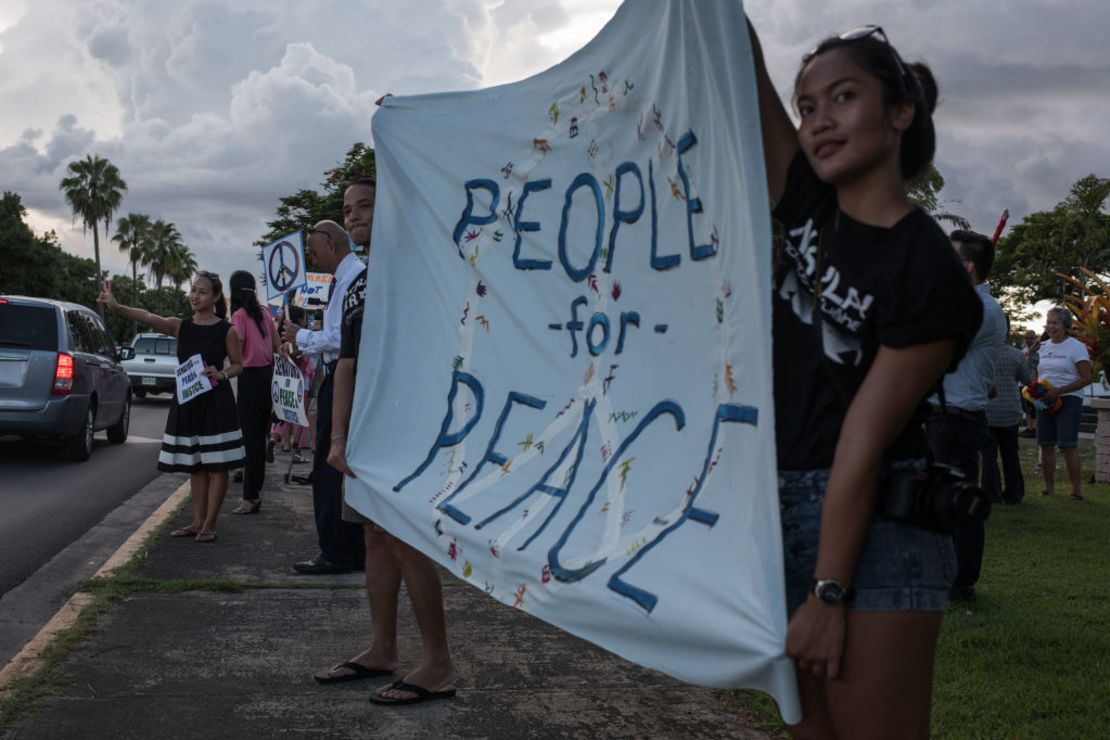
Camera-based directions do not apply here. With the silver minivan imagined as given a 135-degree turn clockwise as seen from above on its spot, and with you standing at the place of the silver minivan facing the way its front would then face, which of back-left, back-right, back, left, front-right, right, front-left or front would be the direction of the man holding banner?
front

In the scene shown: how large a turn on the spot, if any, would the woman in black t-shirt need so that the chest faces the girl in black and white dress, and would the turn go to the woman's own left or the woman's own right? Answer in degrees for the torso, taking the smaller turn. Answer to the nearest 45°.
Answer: approximately 90° to the woman's own right

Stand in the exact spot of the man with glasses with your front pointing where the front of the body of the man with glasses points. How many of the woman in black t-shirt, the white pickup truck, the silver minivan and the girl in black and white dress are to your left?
1

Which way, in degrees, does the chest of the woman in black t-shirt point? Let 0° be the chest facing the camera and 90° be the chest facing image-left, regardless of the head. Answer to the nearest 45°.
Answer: approximately 45°

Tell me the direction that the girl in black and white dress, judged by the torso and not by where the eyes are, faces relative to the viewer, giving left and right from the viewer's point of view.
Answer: facing the viewer and to the left of the viewer

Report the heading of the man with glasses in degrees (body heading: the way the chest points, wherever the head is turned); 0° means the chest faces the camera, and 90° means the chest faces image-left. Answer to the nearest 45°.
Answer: approximately 90°

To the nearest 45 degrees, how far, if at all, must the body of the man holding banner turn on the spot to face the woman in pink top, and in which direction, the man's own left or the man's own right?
approximately 135° to the man's own right

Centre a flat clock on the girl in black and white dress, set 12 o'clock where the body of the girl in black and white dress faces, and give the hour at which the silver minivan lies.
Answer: The silver minivan is roughly at 4 o'clock from the girl in black and white dress.

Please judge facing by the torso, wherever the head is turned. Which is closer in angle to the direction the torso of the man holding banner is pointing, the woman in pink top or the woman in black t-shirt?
the woman in black t-shirt

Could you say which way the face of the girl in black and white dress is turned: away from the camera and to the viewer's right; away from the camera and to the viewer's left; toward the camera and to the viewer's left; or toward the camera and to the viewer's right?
toward the camera and to the viewer's left

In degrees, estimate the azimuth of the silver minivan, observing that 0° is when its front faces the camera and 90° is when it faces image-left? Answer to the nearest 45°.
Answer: approximately 225°
